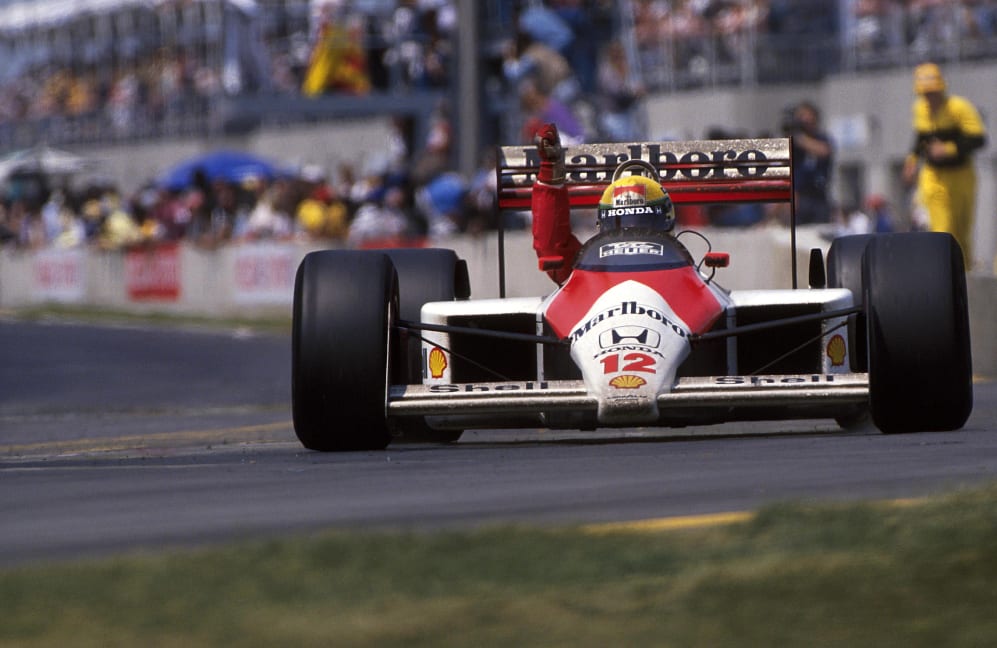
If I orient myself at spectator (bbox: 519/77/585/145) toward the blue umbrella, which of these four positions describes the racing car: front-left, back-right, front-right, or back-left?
back-left

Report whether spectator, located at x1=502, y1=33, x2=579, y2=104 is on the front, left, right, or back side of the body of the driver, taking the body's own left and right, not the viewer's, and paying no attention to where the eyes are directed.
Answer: back

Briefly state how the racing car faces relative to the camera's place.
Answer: facing the viewer

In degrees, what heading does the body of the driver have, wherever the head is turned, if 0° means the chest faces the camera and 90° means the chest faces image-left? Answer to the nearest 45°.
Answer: approximately 0°

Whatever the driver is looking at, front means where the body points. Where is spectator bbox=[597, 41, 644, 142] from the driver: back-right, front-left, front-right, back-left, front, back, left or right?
back

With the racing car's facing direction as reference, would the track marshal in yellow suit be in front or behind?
behind

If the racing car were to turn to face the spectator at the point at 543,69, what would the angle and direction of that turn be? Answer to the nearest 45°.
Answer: approximately 180°
